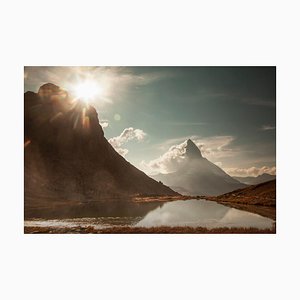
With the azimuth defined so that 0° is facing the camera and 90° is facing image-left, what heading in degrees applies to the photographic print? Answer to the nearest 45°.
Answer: approximately 0°
